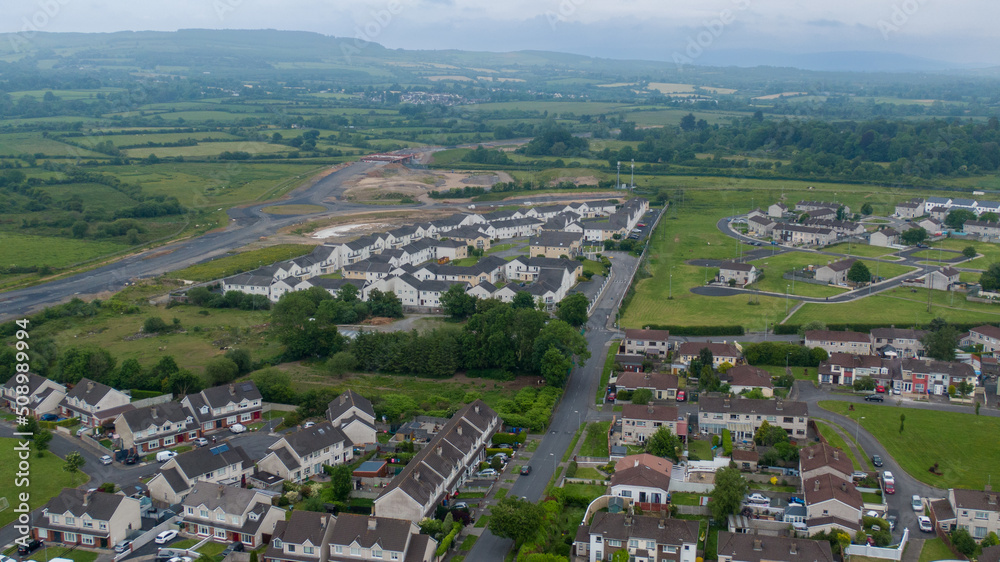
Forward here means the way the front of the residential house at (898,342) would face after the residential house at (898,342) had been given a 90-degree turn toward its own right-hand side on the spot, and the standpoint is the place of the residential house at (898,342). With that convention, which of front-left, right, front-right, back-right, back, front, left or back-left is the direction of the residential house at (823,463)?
left

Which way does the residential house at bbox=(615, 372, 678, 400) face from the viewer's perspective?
toward the camera

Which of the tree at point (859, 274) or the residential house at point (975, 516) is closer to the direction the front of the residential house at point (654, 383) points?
the residential house

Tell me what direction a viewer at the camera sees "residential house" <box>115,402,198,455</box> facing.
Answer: facing the viewer and to the right of the viewer

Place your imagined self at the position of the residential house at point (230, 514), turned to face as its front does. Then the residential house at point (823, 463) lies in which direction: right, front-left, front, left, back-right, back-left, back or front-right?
back-left

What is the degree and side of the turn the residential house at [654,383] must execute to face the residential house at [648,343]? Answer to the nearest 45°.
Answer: approximately 180°

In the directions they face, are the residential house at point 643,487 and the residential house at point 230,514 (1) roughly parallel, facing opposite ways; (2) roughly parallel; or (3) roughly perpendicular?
roughly parallel

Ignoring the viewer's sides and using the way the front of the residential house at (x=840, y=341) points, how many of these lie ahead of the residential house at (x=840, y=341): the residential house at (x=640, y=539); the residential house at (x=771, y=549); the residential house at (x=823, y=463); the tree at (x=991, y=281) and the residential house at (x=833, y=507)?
4

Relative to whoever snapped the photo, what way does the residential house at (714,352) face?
facing the viewer

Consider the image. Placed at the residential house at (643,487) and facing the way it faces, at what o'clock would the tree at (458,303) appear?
The tree is roughly at 5 o'clock from the residential house.

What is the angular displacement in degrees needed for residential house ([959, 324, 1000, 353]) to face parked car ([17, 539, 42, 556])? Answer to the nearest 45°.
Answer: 0° — it already faces it

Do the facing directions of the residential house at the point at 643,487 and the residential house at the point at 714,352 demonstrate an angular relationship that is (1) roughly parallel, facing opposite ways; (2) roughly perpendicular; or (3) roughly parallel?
roughly parallel

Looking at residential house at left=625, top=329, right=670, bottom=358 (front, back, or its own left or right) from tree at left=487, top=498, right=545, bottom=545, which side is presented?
front

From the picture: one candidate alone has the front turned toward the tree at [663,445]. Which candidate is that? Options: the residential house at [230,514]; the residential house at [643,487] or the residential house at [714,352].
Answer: the residential house at [714,352]
